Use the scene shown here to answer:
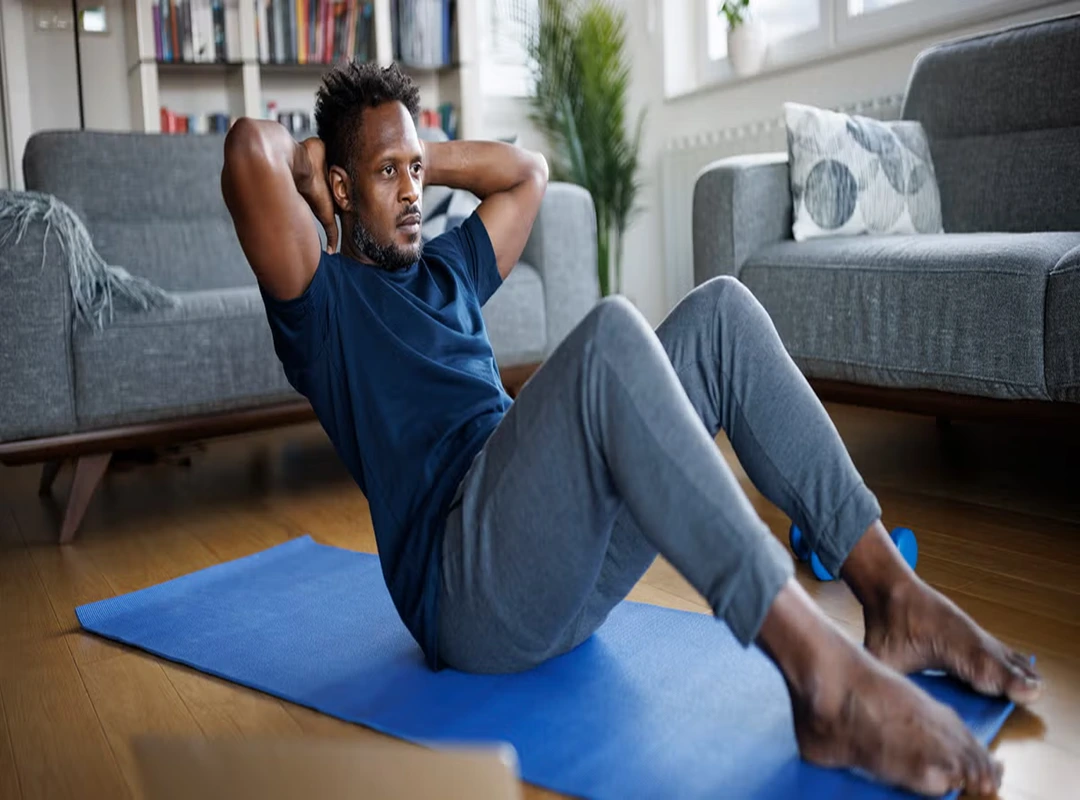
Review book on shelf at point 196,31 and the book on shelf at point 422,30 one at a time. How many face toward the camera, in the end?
2

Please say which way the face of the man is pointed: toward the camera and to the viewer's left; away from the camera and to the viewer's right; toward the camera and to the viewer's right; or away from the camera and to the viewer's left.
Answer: toward the camera and to the viewer's right

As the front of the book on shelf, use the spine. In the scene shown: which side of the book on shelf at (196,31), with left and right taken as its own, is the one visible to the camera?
front

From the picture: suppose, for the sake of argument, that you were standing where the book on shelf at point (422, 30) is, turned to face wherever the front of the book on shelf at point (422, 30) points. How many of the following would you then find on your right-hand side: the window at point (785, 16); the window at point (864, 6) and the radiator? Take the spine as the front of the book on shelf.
0

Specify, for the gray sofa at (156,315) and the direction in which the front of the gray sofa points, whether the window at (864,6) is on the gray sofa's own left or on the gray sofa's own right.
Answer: on the gray sofa's own left

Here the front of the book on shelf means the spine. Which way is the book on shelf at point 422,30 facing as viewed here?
toward the camera

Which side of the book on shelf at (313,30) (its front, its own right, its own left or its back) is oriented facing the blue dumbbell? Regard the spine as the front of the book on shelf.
front

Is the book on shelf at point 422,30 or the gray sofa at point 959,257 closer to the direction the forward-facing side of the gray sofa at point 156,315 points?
the gray sofa

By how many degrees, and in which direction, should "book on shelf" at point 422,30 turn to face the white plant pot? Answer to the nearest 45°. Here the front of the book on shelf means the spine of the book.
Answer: approximately 45° to its left

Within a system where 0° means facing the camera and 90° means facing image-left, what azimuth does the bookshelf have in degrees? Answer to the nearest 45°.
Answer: approximately 0°

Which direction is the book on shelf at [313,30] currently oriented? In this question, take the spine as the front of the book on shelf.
toward the camera

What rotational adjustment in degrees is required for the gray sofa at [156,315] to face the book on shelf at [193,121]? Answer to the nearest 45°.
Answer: approximately 135° to its left
